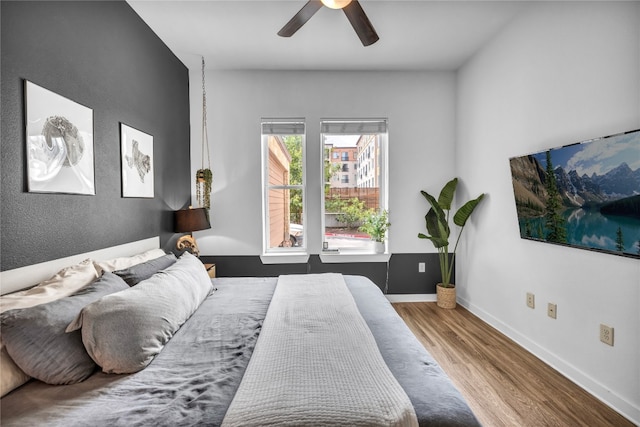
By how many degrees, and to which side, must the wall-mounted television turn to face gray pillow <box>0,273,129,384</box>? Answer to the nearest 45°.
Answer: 0° — it already faces it

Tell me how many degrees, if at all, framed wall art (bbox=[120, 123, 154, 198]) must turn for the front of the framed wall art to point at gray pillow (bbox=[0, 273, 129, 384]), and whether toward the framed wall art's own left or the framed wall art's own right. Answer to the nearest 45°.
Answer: approximately 45° to the framed wall art's own right

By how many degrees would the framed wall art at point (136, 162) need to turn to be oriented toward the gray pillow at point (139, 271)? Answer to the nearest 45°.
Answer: approximately 45° to its right

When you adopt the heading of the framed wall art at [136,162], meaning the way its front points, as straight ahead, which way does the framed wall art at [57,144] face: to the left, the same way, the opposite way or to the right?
the same way

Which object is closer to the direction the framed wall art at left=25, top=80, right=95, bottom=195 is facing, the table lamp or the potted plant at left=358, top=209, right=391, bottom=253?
the potted plant

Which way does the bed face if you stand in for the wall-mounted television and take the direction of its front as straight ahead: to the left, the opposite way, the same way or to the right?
the opposite way

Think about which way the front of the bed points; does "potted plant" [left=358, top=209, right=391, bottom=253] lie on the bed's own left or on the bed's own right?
on the bed's own left

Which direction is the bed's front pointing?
to the viewer's right

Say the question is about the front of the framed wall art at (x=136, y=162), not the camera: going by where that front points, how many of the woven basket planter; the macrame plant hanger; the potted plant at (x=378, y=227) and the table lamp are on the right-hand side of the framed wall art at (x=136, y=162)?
0

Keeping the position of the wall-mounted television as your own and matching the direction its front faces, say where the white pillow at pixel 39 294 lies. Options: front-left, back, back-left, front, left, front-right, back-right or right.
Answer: front

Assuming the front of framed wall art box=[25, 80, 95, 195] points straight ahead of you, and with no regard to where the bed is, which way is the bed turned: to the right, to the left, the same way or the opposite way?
the same way

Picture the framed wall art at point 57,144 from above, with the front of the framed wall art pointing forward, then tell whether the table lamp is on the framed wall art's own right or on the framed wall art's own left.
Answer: on the framed wall art's own left

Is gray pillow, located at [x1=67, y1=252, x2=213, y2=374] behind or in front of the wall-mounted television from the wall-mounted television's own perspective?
in front

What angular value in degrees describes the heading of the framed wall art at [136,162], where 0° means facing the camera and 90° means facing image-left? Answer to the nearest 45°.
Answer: approximately 315°

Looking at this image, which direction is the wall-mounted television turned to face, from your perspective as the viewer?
facing the viewer and to the left of the viewer

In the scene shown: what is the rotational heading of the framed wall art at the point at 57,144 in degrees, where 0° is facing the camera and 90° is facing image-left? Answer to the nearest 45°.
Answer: approximately 315°

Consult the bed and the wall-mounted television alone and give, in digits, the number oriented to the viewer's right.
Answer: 1

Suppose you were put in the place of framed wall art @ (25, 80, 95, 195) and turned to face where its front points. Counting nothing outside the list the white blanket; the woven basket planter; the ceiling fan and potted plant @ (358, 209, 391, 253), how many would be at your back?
0

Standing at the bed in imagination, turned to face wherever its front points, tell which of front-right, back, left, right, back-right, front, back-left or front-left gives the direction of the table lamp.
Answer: left
